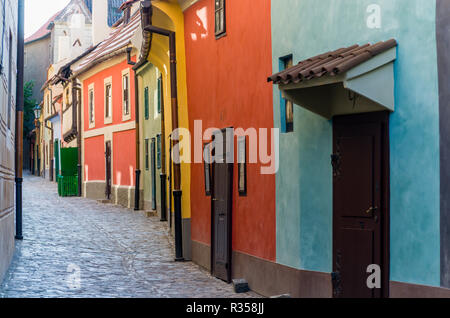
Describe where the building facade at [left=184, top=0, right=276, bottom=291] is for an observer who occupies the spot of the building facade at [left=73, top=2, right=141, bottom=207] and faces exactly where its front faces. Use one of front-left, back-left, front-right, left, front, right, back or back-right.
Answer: front-left

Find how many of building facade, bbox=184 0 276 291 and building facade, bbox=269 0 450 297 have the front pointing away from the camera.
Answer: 0

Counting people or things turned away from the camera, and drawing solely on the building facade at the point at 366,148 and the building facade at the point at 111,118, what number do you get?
0

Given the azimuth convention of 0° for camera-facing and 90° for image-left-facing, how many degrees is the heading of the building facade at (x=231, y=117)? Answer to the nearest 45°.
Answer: approximately 45°

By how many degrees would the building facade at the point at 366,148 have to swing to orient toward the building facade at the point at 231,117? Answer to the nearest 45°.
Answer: approximately 90° to its right

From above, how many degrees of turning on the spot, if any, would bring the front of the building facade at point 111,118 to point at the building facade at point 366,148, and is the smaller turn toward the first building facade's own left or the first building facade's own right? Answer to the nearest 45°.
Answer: approximately 45° to the first building facade's own left

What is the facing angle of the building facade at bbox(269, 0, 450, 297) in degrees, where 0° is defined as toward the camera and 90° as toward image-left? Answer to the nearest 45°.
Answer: approximately 45°

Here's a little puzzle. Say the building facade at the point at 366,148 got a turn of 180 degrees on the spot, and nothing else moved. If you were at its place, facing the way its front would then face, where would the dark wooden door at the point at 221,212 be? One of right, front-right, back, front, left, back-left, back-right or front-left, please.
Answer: left

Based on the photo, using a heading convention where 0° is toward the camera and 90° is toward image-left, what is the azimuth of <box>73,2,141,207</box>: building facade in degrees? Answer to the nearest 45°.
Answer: approximately 45°
